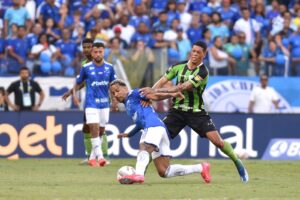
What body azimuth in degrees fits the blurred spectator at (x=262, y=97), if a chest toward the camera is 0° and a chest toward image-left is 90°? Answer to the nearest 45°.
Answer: approximately 0°

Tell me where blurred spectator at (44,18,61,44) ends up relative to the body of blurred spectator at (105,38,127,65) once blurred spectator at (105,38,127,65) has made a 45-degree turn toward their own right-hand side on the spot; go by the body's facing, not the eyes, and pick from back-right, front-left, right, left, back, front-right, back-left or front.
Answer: right

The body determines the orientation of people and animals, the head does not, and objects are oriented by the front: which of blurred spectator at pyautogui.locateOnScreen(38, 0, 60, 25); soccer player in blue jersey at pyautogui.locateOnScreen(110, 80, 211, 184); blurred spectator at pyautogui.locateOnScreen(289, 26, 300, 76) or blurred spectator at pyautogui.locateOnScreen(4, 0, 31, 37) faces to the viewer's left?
the soccer player in blue jersey

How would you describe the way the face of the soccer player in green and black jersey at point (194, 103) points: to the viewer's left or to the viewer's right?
to the viewer's left

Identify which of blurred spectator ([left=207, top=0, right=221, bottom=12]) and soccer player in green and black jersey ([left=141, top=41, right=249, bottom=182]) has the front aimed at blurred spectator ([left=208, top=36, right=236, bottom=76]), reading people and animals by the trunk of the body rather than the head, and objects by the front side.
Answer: blurred spectator ([left=207, top=0, right=221, bottom=12])

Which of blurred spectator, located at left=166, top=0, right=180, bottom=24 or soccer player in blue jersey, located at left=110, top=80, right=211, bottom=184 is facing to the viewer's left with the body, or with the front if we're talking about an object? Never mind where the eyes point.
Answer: the soccer player in blue jersey

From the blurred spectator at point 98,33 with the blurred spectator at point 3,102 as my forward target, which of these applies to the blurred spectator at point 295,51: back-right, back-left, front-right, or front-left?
back-left

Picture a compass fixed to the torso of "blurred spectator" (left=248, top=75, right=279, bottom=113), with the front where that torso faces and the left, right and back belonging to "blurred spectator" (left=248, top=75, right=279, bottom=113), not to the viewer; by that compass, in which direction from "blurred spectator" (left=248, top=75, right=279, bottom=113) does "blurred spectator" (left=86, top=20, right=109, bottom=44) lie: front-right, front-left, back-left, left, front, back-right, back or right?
right

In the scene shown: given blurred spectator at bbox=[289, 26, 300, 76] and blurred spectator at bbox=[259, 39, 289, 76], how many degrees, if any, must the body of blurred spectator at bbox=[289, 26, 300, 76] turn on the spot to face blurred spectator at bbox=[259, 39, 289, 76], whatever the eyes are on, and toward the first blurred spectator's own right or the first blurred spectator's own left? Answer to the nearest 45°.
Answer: approximately 45° to the first blurred spectator's own right
